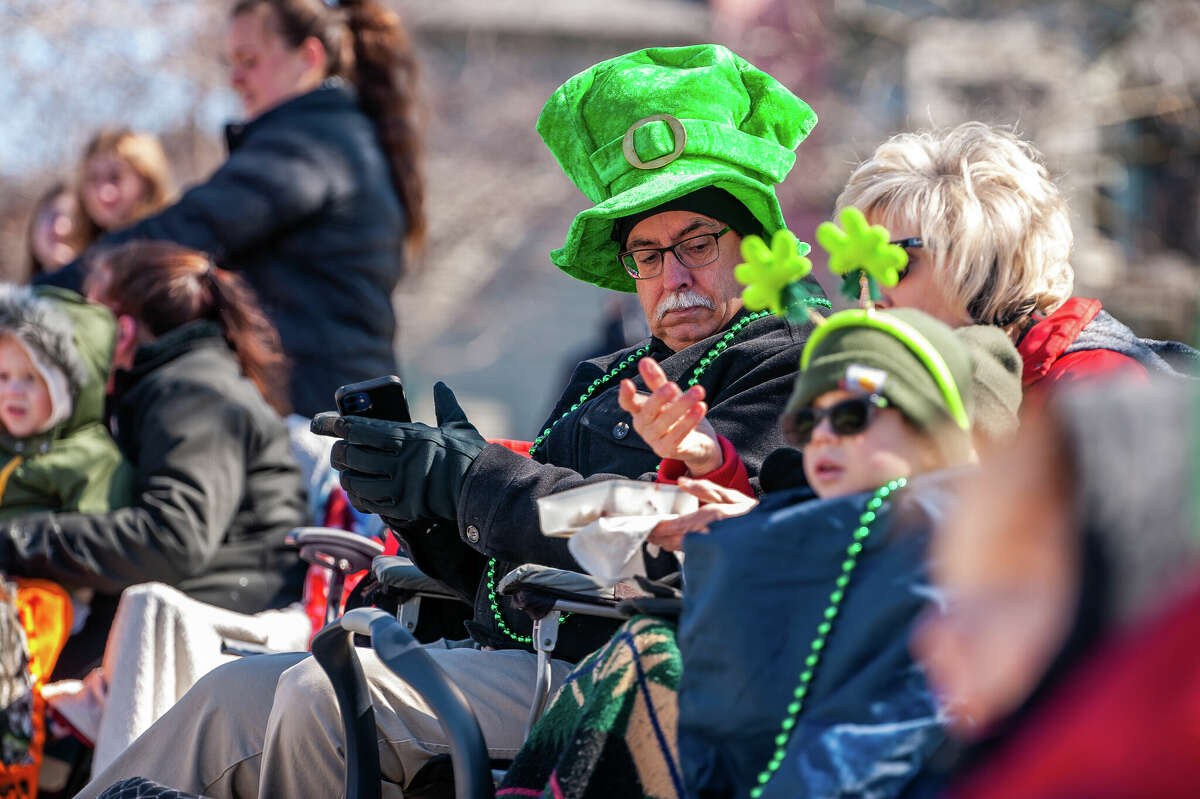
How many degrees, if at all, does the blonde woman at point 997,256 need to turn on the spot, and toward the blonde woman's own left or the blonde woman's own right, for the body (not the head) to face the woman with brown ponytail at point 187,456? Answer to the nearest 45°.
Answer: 0° — they already face them

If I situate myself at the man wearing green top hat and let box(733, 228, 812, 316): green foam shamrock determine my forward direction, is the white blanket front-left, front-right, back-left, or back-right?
back-right

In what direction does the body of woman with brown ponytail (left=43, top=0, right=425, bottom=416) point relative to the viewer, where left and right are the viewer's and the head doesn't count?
facing to the left of the viewer

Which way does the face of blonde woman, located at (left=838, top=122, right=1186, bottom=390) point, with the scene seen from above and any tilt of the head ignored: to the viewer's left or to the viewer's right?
to the viewer's left

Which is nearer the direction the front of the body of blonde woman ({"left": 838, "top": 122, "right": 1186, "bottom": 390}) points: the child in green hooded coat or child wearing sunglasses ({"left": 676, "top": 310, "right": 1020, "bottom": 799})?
the child in green hooded coat

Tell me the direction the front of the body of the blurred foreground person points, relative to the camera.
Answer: to the viewer's left

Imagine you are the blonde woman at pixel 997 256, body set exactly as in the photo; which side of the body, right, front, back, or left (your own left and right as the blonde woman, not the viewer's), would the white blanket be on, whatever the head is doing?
front

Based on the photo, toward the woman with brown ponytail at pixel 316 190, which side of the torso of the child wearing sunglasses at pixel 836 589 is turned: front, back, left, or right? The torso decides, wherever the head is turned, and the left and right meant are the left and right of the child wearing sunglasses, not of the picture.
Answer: right

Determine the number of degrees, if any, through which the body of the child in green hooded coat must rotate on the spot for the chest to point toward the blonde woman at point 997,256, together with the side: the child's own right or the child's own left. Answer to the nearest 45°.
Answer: approximately 90° to the child's own left

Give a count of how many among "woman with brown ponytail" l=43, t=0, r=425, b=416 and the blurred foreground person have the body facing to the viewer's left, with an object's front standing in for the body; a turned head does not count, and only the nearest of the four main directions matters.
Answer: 2

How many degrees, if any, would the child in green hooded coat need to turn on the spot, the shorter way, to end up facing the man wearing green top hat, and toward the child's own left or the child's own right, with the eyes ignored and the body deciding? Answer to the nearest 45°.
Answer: approximately 90° to the child's own left

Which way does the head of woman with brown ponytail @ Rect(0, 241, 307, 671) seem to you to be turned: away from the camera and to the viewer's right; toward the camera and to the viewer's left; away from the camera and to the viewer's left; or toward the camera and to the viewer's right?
away from the camera and to the viewer's left
